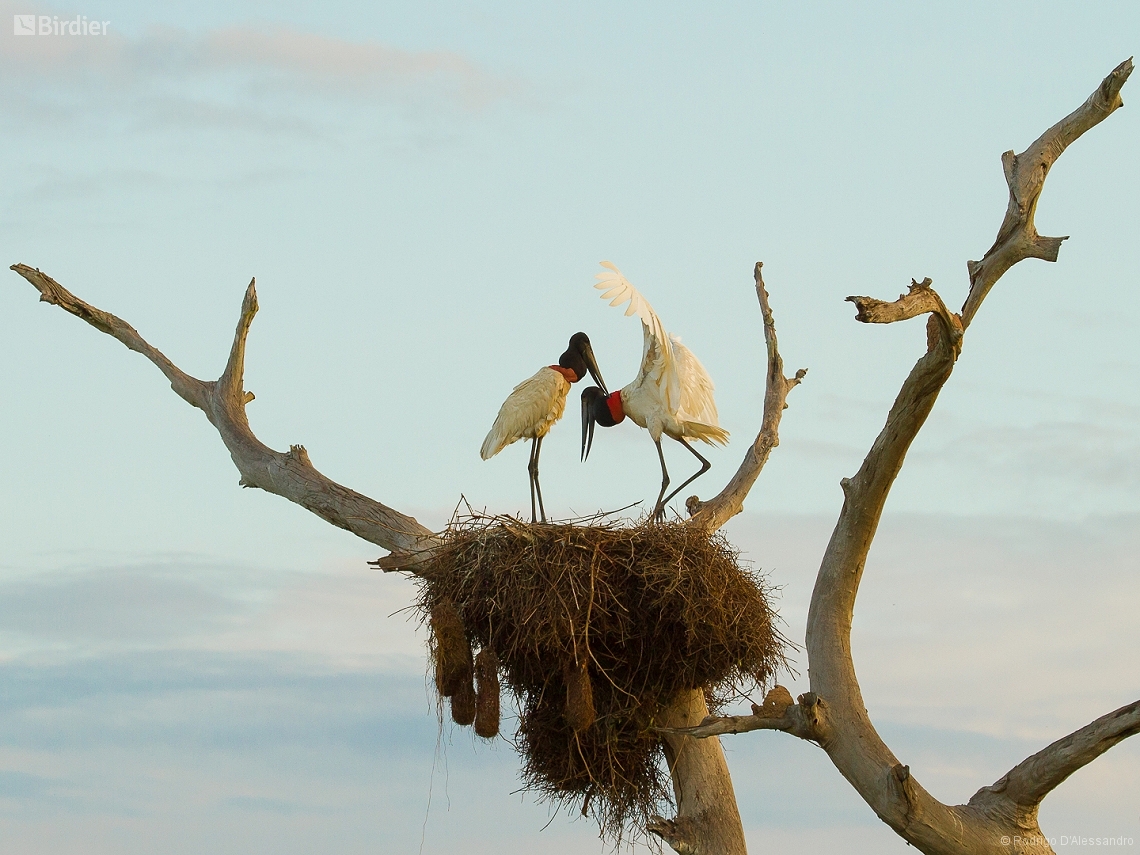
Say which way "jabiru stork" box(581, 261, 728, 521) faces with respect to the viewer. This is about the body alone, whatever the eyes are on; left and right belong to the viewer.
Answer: facing to the left of the viewer
